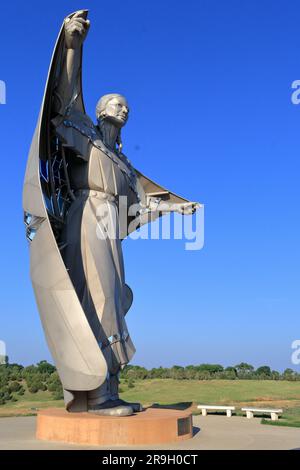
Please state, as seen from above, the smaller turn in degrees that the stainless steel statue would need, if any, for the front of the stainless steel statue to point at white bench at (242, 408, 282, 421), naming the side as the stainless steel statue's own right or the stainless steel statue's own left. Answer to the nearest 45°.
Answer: approximately 90° to the stainless steel statue's own left

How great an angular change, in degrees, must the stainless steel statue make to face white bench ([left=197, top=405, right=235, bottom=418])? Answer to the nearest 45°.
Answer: approximately 90° to its left

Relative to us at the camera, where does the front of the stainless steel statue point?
facing the viewer and to the right of the viewer
